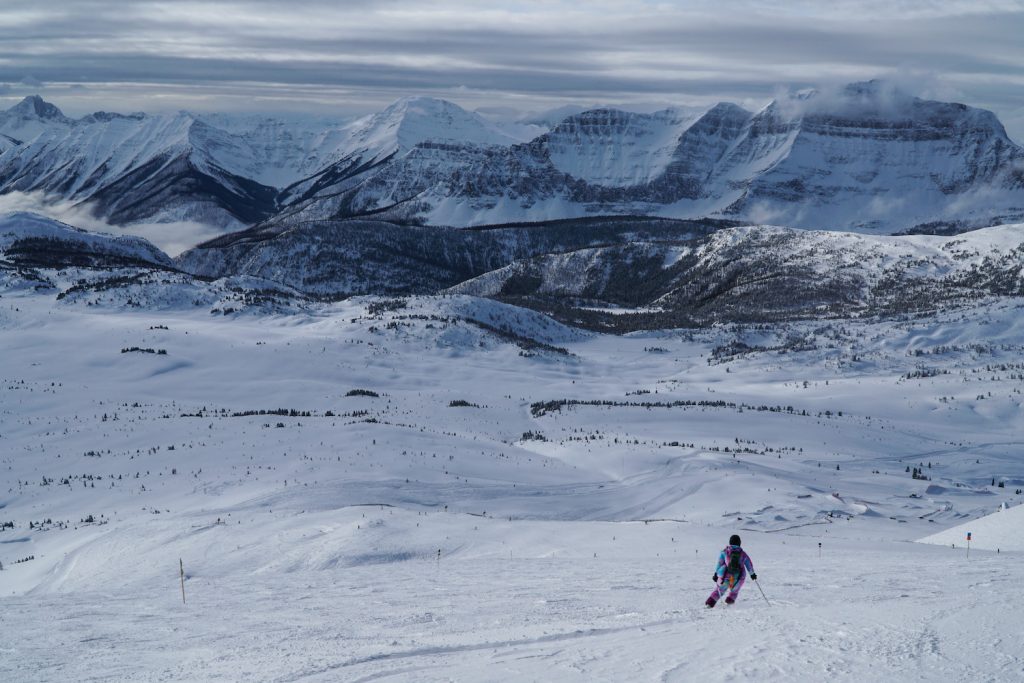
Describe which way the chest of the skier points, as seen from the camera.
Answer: away from the camera
